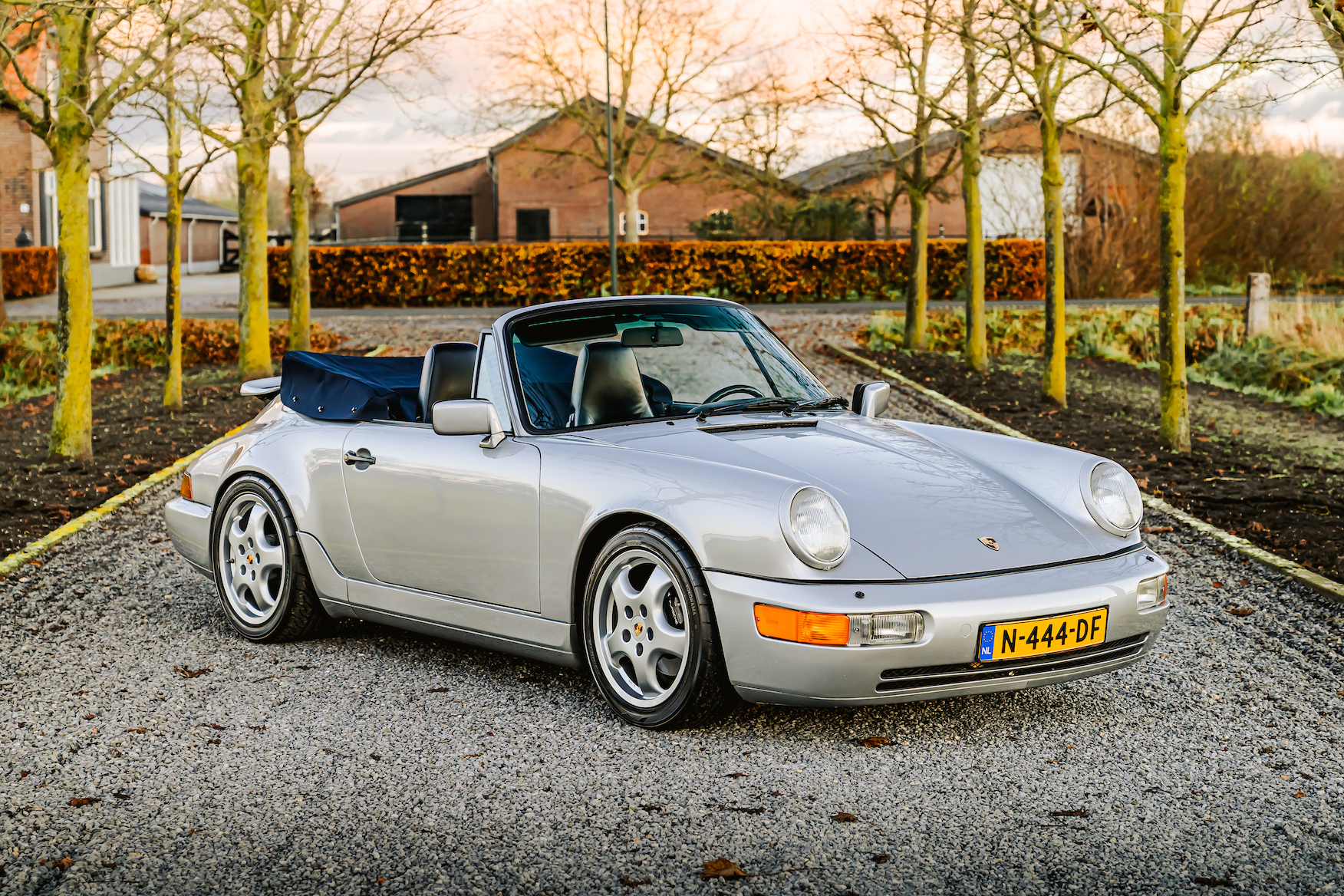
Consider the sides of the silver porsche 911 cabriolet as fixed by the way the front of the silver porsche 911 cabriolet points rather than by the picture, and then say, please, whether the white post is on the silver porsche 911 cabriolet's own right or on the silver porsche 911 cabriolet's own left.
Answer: on the silver porsche 911 cabriolet's own left

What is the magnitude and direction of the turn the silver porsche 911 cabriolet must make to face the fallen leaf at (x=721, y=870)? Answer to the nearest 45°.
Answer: approximately 45° to its right

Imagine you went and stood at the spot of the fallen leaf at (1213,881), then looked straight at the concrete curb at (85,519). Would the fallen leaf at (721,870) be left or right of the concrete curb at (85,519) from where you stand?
left

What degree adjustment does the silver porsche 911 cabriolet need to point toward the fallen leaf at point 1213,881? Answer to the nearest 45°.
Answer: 0° — it already faces it

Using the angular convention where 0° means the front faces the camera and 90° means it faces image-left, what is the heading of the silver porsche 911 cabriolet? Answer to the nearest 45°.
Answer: approximately 315°

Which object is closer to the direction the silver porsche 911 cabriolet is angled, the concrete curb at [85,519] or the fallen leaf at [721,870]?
the fallen leaf

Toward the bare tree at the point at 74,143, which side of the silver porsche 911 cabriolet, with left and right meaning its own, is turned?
back

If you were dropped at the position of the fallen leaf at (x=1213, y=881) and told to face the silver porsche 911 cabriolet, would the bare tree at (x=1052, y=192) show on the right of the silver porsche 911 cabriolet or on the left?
right

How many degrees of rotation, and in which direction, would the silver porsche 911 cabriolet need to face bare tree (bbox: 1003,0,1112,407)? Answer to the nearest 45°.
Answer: approximately 135° to its left

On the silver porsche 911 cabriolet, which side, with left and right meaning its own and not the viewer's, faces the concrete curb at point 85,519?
back

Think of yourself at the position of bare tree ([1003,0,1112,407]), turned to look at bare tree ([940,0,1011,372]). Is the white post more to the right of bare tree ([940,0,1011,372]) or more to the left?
right
